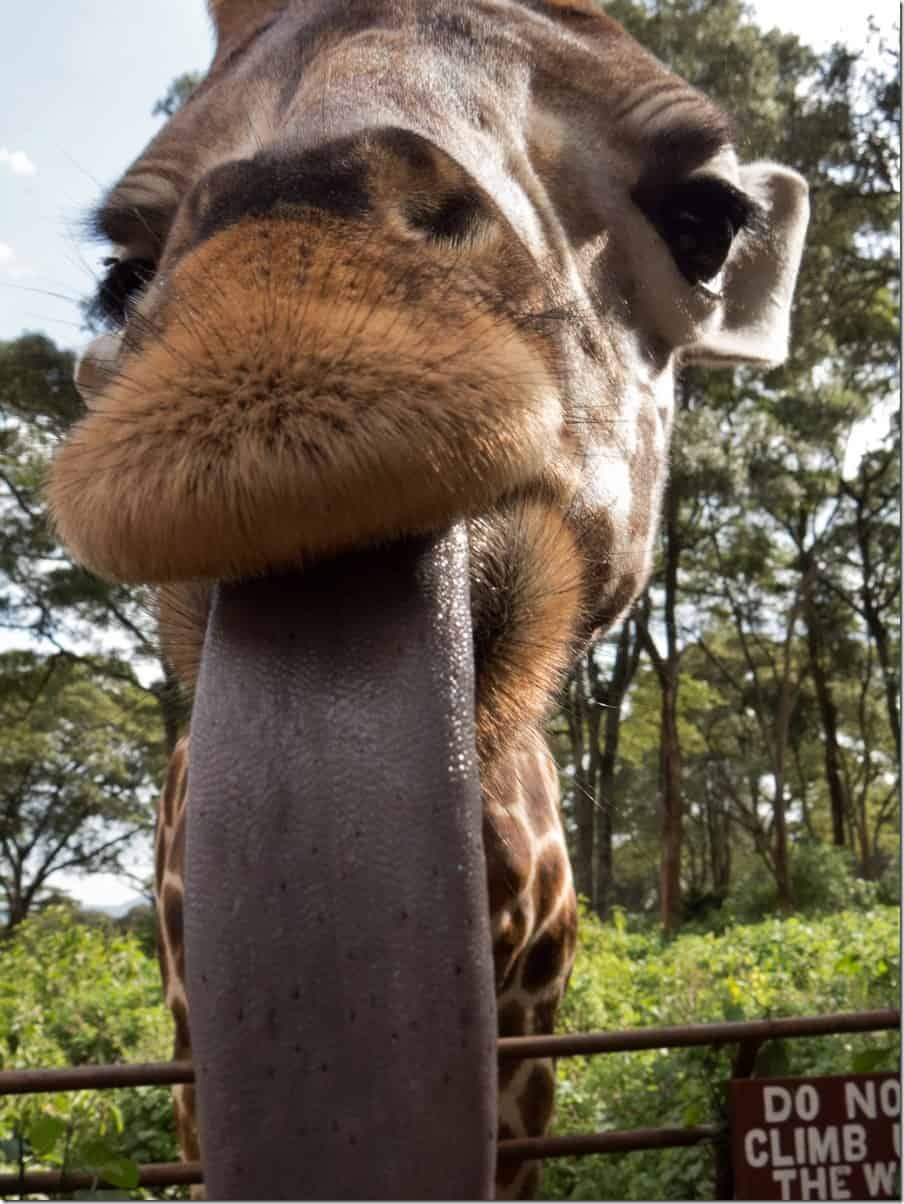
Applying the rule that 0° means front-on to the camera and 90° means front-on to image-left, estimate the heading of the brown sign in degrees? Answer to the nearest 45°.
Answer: approximately 0°

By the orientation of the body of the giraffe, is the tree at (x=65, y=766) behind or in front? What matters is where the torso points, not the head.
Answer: behind

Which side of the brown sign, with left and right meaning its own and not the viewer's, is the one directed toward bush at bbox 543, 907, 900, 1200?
back

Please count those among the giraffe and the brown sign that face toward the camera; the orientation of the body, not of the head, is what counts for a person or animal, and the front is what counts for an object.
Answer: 2
